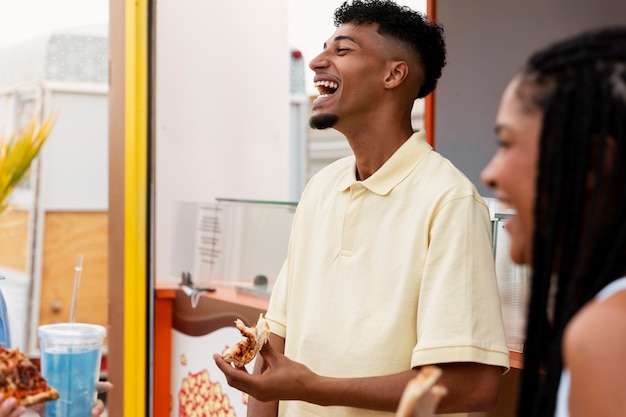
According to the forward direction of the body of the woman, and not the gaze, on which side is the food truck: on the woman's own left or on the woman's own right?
on the woman's own right

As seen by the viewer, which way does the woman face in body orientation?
to the viewer's left

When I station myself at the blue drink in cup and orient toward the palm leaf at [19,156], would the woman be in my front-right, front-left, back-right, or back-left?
back-right

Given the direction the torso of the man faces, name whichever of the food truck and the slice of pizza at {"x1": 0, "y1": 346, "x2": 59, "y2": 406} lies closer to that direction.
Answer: the slice of pizza

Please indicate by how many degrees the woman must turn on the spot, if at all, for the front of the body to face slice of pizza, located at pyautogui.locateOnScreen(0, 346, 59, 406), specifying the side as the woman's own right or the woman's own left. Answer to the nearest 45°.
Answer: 0° — they already face it

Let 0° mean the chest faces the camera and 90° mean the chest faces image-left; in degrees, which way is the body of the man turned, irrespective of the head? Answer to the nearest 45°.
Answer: approximately 45°

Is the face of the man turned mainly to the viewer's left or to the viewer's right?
to the viewer's left

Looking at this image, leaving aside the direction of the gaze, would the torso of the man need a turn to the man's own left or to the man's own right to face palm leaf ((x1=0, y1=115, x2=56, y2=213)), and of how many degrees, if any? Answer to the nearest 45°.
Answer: approximately 90° to the man's own right
